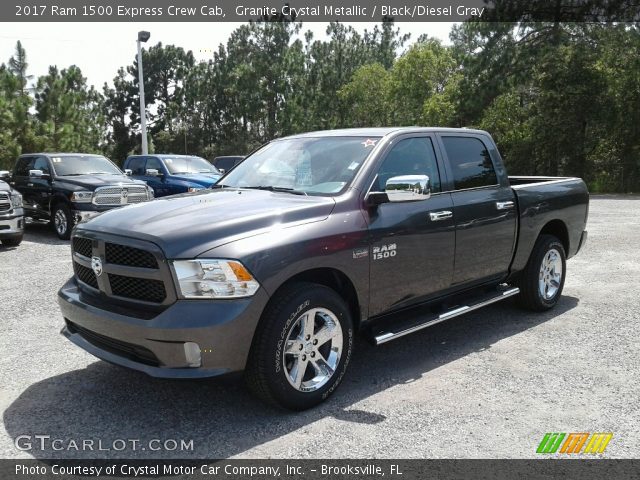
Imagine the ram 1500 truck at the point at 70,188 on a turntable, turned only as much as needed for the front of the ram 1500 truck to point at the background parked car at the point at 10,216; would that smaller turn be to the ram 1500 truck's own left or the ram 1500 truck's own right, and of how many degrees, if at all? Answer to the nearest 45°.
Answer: approximately 90° to the ram 1500 truck's own right

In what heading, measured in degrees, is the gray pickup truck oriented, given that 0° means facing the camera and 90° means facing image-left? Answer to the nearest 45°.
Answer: approximately 45°

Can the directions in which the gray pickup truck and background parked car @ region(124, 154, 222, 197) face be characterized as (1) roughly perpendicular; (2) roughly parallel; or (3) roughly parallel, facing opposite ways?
roughly perpendicular

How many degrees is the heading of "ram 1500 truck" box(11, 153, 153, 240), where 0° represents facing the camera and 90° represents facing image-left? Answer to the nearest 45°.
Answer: approximately 315°

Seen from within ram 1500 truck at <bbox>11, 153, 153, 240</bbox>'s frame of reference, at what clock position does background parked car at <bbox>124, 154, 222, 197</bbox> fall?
The background parked car is roughly at 9 o'clock from the ram 1500 truck.

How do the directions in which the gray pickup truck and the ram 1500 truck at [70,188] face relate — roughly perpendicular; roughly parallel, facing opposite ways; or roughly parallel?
roughly perpendicular
